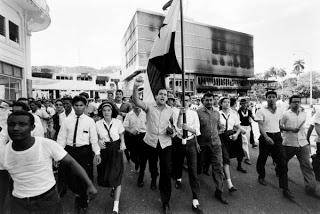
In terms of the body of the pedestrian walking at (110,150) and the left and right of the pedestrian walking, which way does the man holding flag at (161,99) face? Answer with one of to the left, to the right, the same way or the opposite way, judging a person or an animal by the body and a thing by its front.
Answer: the same way

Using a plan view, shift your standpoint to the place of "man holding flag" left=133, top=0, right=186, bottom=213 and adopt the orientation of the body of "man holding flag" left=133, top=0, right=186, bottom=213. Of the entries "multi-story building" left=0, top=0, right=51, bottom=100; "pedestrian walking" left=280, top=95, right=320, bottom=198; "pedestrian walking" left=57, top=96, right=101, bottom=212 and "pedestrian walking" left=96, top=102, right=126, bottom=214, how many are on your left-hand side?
1

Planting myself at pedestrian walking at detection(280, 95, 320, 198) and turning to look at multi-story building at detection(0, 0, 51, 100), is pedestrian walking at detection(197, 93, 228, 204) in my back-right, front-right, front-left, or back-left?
front-left

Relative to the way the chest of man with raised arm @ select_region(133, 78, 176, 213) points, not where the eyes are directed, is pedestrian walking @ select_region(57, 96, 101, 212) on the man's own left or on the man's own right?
on the man's own right

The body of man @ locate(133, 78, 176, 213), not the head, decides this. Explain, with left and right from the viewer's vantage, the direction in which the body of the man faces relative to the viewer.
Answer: facing the viewer

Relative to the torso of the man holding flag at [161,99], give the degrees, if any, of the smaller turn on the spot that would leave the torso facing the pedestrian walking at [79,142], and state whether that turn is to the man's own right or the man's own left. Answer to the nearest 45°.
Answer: approximately 90° to the man's own right

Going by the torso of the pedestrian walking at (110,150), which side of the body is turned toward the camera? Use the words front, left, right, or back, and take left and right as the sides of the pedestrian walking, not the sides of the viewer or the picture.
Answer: front

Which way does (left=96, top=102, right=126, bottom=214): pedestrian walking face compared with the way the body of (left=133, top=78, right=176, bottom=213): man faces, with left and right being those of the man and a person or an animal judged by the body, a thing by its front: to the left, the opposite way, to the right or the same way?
the same way

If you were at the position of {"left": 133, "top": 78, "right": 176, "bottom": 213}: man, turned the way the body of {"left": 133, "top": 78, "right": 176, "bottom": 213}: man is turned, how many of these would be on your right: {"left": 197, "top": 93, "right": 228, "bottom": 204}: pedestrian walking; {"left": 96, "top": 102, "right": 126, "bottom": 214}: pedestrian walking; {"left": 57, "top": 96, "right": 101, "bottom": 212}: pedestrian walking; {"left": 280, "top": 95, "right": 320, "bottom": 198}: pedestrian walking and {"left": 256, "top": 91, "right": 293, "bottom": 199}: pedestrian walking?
2

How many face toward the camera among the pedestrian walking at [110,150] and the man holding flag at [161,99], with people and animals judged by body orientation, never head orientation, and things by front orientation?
2

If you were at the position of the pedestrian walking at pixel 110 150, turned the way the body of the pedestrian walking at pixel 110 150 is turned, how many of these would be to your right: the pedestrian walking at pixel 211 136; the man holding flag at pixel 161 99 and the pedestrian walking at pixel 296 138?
0

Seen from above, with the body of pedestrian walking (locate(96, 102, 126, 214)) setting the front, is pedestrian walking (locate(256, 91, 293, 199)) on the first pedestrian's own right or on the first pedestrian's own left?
on the first pedestrian's own left

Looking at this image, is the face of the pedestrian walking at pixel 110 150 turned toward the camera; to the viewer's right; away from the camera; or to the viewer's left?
toward the camera

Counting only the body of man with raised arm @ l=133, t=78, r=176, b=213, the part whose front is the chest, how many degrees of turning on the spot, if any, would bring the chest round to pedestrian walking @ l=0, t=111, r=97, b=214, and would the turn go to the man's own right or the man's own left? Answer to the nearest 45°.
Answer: approximately 45° to the man's own right

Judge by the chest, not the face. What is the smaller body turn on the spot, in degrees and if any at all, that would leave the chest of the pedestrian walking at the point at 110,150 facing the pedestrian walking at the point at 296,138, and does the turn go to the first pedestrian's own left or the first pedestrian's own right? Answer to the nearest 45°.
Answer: approximately 90° to the first pedestrian's own left
